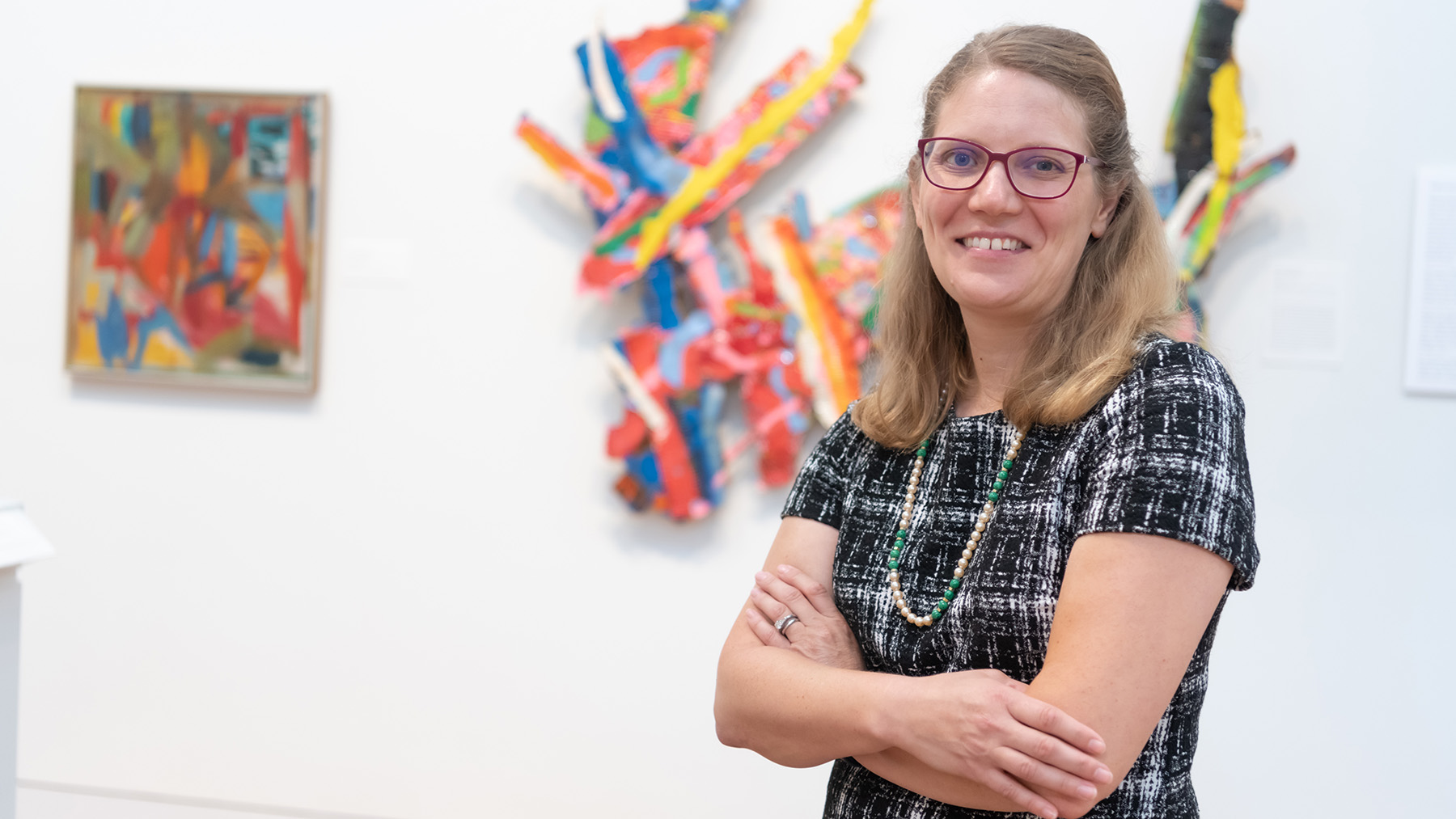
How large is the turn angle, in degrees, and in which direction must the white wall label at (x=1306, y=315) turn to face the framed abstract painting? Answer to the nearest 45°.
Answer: approximately 90° to its right

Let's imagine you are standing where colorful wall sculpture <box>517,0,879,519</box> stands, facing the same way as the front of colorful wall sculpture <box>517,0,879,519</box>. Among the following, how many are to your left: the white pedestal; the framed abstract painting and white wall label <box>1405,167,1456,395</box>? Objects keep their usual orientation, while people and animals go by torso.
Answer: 1

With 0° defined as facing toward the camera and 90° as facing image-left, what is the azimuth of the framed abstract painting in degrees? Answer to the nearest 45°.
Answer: approximately 0°

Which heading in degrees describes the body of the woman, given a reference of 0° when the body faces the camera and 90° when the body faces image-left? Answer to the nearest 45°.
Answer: approximately 45°

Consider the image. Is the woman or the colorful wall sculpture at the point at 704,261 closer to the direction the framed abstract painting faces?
the woman

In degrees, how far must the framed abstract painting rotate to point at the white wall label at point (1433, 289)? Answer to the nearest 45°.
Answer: approximately 45° to its left

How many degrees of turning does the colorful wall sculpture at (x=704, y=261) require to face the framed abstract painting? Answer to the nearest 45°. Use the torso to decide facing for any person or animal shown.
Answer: approximately 90° to its right

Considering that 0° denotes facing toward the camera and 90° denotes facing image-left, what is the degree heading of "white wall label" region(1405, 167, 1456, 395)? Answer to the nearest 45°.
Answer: approximately 0°
